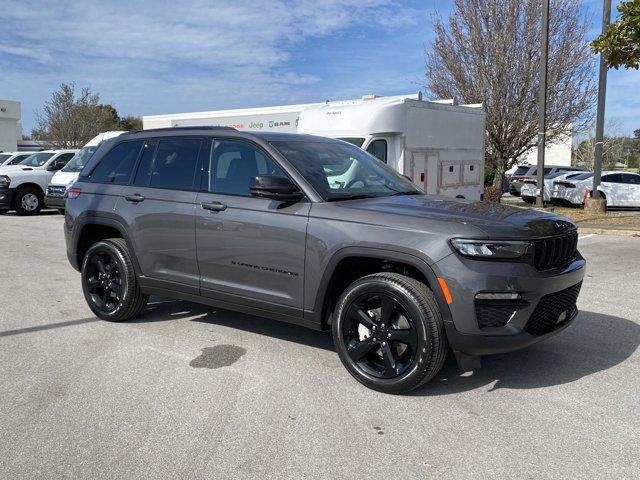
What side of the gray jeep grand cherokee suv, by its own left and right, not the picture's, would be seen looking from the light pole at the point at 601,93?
left

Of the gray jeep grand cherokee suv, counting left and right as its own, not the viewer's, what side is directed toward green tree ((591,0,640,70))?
left

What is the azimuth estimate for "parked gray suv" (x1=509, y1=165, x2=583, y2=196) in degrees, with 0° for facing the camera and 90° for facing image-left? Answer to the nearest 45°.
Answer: approximately 225°

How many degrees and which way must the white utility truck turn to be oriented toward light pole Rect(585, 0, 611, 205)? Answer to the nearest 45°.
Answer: approximately 180°

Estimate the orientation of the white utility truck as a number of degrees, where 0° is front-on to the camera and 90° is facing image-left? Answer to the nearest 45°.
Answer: approximately 45°

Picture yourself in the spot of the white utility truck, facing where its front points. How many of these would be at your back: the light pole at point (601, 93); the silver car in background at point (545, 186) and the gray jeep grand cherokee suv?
2

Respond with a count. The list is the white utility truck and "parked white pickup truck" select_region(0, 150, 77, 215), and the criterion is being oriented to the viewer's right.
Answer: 0

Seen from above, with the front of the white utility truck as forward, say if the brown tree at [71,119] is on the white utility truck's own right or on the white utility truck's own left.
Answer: on the white utility truck's own right

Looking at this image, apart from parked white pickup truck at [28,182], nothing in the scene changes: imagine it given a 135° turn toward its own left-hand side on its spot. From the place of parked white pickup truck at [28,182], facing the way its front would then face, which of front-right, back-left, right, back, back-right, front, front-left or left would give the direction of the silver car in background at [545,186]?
front

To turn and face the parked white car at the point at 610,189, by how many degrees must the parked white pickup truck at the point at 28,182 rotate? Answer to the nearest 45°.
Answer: approximately 135° to its left
